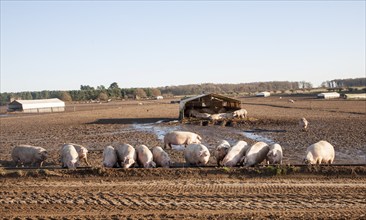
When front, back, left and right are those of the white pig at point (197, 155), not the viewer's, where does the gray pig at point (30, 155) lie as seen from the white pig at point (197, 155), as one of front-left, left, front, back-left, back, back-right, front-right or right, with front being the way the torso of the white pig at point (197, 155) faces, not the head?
back-right

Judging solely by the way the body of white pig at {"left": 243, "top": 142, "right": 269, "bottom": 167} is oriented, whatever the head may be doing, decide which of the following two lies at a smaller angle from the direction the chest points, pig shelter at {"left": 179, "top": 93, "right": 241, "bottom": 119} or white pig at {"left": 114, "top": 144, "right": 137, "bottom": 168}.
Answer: the white pig

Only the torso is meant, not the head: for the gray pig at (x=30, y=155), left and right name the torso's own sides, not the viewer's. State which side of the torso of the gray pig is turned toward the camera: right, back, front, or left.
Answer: right

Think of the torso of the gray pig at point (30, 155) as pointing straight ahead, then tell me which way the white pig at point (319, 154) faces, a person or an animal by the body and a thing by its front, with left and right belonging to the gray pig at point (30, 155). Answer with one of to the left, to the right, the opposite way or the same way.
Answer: the opposite way

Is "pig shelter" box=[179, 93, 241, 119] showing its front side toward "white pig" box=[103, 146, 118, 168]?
yes

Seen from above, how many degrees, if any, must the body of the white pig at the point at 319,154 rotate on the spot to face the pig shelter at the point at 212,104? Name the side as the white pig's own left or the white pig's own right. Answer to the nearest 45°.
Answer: approximately 90° to the white pig's own right

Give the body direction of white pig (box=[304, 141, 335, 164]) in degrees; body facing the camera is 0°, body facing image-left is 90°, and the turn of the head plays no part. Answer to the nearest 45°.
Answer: approximately 45°

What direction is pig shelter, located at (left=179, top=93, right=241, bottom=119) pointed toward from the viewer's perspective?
toward the camera

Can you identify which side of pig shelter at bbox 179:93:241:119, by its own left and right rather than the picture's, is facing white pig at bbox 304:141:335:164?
front

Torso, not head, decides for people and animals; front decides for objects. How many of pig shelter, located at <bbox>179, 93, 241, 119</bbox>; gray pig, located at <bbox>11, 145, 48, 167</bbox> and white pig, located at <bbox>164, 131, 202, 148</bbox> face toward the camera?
1

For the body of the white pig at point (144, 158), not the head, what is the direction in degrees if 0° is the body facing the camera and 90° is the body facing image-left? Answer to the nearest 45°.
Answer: approximately 315°
